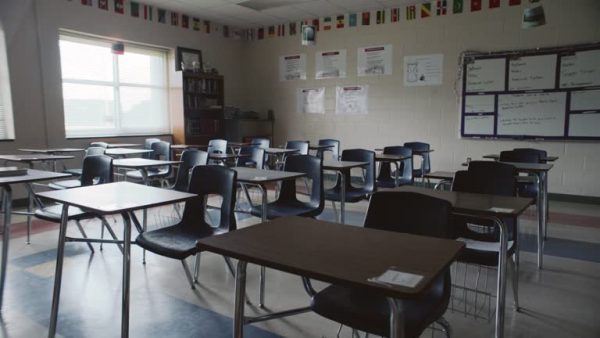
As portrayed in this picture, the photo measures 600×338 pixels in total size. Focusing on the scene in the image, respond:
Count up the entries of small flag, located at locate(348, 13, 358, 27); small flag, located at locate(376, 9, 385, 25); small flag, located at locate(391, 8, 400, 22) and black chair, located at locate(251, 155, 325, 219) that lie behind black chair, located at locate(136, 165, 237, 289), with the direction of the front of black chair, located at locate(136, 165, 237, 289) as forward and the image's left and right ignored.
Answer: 4

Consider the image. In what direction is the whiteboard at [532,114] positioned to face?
toward the camera

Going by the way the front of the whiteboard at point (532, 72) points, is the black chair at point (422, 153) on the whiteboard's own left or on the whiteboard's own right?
on the whiteboard's own right

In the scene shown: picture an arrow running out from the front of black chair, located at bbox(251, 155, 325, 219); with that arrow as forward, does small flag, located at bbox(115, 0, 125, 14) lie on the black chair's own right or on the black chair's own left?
on the black chair's own right

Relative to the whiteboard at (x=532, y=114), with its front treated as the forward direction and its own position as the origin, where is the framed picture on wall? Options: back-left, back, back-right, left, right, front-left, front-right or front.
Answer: right

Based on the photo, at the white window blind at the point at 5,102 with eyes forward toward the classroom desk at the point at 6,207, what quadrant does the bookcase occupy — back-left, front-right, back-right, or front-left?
back-left

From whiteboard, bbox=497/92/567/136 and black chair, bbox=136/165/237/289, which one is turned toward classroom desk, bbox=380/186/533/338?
the whiteboard

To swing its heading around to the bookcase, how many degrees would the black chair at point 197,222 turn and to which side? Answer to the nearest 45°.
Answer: approximately 135° to its right

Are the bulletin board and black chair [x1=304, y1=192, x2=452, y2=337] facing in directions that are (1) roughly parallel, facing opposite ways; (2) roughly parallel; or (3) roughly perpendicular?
roughly parallel

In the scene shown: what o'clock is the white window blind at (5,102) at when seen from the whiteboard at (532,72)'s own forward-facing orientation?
The white window blind is roughly at 2 o'clock from the whiteboard.

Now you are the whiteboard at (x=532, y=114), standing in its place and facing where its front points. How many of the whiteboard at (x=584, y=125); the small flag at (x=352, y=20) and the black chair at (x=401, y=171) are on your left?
1

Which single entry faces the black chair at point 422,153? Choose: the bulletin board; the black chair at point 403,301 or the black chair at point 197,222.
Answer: the bulletin board

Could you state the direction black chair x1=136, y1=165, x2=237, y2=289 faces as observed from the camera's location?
facing the viewer and to the left of the viewer

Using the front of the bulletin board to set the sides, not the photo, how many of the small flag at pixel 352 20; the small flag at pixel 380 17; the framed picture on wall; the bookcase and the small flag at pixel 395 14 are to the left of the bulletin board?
0

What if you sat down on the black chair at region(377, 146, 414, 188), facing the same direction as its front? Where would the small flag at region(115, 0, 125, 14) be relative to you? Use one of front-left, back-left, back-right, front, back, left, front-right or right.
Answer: front-right

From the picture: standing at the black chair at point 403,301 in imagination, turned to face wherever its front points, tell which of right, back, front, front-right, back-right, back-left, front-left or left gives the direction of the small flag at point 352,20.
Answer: back-right

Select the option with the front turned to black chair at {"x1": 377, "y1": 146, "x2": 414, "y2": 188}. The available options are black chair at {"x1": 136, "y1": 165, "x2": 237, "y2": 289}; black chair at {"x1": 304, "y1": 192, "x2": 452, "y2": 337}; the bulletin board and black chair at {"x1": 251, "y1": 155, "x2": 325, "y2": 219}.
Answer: the bulletin board

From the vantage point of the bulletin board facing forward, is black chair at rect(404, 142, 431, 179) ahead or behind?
ahead

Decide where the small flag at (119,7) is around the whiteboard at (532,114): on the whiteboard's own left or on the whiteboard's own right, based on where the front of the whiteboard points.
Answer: on the whiteboard's own right

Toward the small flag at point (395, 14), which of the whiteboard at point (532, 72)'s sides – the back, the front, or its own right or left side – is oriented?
right

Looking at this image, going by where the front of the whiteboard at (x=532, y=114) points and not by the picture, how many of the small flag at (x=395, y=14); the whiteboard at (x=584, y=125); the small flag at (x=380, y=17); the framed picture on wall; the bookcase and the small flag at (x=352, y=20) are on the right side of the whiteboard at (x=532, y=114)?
5

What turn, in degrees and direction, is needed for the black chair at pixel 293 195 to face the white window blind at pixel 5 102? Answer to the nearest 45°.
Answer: approximately 90° to its right

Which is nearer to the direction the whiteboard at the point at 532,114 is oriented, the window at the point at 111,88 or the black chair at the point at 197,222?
the black chair
